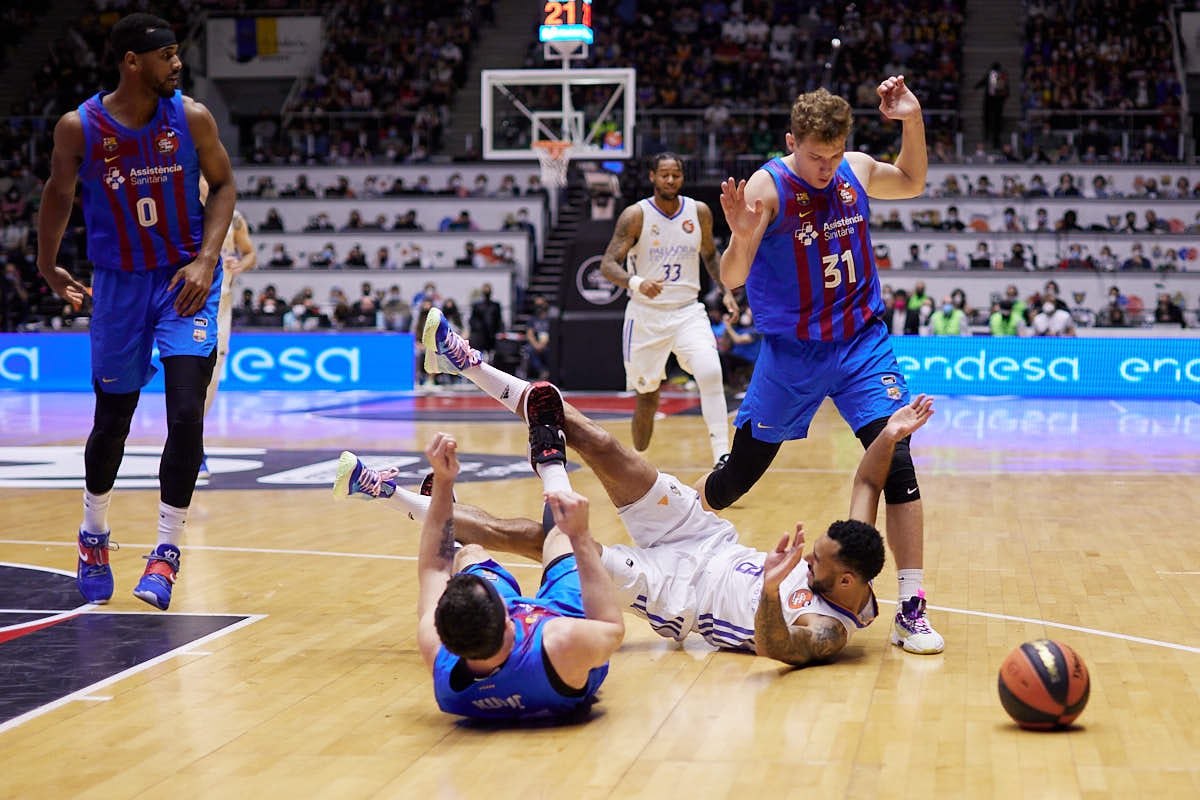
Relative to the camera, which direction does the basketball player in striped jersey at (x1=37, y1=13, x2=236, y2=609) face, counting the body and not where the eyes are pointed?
toward the camera

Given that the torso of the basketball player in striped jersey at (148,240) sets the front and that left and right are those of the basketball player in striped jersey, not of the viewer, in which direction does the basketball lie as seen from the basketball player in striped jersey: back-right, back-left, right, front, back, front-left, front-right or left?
front-left

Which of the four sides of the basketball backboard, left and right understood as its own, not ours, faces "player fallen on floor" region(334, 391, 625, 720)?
front

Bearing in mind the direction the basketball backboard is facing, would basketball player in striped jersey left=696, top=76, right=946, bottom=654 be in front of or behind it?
in front

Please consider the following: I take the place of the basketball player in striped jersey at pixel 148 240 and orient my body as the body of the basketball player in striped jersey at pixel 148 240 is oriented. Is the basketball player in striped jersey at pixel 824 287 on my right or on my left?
on my left

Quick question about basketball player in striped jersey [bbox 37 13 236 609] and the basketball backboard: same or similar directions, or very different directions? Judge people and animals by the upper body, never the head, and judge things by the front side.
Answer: same or similar directions

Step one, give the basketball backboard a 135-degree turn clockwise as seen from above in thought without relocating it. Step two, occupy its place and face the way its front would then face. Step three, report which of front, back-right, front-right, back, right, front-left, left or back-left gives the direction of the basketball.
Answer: back-left

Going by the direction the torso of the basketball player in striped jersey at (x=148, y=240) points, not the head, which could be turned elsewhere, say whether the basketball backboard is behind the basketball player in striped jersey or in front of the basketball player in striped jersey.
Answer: behind

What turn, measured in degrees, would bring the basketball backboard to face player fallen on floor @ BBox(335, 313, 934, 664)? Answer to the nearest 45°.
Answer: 0° — it already faces them

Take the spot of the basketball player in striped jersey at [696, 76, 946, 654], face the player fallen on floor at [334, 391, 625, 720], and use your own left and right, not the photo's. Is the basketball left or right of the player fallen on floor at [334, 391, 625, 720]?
left

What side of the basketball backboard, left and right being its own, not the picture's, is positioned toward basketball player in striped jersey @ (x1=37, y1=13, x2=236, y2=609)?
front

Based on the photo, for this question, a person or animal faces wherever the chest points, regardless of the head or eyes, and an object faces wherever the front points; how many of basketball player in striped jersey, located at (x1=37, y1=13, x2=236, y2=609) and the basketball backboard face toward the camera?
2

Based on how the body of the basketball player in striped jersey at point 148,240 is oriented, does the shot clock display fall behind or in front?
behind
